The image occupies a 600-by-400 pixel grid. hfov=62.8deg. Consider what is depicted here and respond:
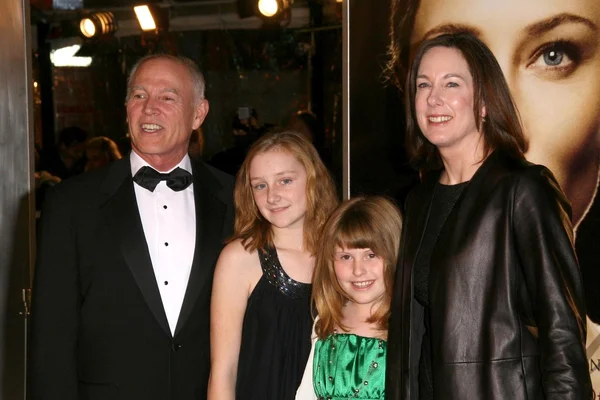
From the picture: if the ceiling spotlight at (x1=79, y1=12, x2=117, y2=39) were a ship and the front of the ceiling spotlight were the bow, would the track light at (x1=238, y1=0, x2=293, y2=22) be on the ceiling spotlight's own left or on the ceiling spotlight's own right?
on the ceiling spotlight's own left

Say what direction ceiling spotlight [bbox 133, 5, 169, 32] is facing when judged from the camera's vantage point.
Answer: facing the viewer and to the left of the viewer

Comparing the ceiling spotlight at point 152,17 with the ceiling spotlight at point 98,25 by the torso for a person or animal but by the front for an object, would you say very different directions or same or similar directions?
same or similar directions

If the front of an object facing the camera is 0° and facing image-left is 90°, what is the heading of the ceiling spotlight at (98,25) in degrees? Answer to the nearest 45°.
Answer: approximately 45°

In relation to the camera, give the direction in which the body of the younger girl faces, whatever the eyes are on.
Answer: toward the camera

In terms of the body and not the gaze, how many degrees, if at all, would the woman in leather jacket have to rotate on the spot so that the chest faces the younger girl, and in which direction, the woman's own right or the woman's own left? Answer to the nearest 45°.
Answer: approximately 90° to the woman's own right

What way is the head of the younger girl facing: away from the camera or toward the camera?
toward the camera

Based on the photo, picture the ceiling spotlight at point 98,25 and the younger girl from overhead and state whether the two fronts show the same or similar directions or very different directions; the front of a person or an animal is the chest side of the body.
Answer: same or similar directions

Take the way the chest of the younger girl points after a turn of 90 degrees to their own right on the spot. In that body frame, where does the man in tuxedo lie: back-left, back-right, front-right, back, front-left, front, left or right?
front

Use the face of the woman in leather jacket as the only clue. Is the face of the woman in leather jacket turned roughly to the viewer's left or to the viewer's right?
to the viewer's left

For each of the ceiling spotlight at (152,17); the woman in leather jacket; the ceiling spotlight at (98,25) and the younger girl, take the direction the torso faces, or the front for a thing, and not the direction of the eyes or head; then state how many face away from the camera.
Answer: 0
